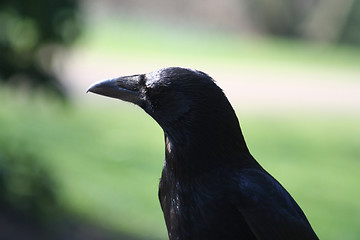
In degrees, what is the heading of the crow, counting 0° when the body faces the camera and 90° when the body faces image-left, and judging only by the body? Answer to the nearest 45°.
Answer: approximately 90°
